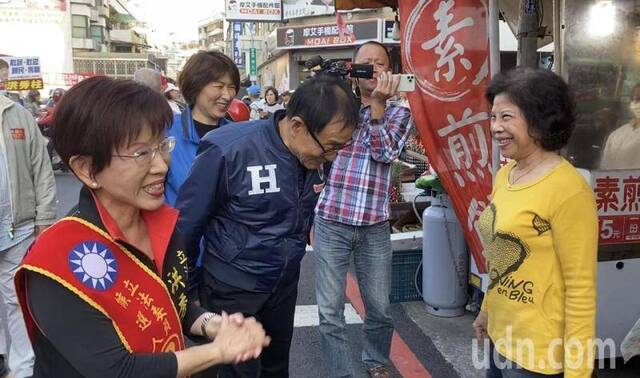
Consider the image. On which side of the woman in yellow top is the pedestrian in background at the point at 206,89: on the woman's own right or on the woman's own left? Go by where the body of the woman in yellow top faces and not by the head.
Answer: on the woman's own right

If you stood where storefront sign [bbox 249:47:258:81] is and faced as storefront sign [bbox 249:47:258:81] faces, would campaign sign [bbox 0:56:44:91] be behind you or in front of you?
in front

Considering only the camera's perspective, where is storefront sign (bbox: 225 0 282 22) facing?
facing the viewer

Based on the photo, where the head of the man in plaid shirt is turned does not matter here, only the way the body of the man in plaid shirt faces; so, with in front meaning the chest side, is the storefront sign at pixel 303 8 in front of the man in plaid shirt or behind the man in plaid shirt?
behind

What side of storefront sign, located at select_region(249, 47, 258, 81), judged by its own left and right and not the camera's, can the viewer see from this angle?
front

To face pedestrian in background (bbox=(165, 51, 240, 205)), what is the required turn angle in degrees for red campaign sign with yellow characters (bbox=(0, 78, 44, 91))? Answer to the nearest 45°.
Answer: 0° — it already faces them

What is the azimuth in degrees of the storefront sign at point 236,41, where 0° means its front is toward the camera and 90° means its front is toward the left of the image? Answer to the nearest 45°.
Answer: approximately 0°

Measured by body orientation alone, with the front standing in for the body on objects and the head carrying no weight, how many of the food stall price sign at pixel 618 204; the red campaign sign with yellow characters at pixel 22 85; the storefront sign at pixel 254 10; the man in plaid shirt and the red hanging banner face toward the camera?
5

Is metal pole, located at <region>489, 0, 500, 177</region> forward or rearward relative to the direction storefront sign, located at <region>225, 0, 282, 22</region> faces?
forward

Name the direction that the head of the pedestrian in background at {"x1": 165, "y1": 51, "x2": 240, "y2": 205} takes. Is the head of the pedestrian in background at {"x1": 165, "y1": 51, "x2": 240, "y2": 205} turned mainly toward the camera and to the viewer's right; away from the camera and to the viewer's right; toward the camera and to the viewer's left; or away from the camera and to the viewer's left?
toward the camera and to the viewer's right

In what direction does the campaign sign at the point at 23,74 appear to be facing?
toward the camera

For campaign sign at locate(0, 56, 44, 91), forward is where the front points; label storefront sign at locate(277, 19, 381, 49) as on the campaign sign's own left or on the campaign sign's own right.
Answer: on the campaign sign's own left

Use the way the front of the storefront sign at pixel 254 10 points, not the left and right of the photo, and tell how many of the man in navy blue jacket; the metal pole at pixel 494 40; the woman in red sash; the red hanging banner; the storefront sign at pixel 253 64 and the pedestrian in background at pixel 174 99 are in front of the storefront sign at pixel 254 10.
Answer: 5

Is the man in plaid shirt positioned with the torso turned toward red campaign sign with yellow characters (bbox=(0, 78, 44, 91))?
no
